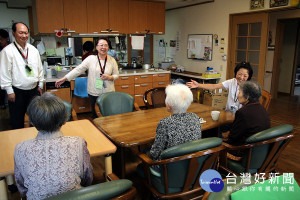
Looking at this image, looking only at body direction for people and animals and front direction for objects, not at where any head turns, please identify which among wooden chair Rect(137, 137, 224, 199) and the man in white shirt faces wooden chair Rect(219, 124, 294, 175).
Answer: the man in white shirt

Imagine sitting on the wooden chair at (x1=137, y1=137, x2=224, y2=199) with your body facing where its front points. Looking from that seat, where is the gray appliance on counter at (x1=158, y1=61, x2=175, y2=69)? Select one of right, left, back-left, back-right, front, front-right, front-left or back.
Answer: front-right

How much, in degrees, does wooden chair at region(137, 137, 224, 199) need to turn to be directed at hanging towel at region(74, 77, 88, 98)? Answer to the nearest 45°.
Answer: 0° — it already faces it

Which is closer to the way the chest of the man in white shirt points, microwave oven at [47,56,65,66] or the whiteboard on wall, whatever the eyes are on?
the whiteboard on wall

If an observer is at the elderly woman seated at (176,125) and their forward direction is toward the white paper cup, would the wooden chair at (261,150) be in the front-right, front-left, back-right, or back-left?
front-right

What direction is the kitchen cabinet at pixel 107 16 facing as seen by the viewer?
toward the camera

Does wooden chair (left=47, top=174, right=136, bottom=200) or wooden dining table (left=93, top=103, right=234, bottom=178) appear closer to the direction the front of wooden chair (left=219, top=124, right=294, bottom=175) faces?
the wooden dining table

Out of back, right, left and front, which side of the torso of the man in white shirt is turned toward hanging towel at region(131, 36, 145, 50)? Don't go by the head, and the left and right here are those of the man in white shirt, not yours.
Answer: left

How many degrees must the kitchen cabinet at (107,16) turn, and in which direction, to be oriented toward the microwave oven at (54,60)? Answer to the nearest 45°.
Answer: approximately 90° to its right

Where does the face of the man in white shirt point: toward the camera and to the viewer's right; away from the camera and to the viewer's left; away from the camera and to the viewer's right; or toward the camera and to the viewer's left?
toward the camera and to the viewer's right

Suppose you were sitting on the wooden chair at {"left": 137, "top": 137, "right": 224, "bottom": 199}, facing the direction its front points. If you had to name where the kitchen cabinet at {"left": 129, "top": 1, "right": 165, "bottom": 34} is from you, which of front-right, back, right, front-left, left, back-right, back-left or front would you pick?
front-right

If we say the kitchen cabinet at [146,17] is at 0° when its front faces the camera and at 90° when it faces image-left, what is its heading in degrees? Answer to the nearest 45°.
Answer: approximately 0°

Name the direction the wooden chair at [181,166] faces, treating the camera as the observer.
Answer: facing away from the viewer and to the left of the viewer

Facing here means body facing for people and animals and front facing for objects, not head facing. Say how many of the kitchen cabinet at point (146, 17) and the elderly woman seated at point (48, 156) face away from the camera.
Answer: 1

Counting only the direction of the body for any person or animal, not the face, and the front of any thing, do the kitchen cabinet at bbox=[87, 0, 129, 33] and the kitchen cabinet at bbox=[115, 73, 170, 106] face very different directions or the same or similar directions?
same or similar directions

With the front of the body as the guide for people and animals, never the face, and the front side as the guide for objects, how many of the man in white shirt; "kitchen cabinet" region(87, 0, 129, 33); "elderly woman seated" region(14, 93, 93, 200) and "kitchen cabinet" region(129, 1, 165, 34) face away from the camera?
1

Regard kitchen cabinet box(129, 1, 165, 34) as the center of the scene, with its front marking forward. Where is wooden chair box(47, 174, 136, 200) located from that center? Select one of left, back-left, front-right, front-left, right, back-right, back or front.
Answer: front

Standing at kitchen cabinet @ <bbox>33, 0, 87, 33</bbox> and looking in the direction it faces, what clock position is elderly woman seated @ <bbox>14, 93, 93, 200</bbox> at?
The elderly woman seated is roughly at 12 o'clock from the kitchen cabinet.

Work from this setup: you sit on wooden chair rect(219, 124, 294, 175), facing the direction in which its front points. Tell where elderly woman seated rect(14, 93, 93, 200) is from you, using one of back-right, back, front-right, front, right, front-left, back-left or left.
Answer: left

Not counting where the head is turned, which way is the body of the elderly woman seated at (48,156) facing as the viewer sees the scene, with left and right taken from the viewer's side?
facing away from the viewer
